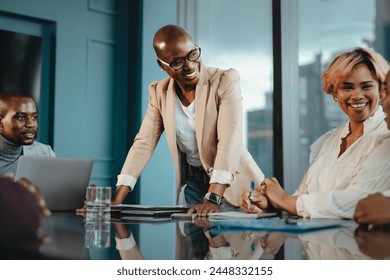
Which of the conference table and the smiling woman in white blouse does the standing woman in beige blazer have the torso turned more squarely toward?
the conference table

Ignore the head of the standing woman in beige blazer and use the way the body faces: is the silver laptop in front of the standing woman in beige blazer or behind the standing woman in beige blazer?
in front

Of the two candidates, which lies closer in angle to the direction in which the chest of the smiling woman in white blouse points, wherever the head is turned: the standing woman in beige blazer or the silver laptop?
the silver laptop

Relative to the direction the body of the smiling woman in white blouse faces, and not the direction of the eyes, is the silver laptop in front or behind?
in front

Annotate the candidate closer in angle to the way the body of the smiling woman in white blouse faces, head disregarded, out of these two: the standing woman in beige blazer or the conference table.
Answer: the conference table

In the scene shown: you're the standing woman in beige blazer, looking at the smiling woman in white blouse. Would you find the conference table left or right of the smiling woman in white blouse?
right

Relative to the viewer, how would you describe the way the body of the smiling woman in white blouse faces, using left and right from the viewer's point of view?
facing the viewer and to the left of the viewer

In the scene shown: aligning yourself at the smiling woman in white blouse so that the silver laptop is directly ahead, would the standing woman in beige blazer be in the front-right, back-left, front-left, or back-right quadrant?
front-right

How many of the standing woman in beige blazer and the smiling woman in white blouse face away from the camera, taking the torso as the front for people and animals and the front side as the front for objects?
0

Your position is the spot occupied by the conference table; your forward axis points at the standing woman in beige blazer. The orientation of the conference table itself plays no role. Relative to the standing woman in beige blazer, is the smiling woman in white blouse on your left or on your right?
right
